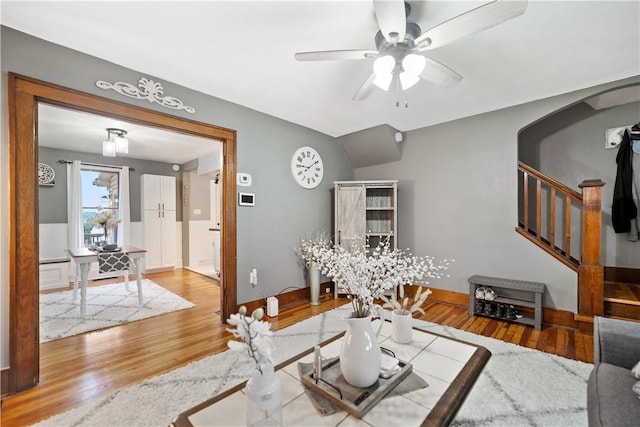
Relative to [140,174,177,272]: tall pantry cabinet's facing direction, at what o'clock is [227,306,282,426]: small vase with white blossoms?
The small vase with white blossoms is roughly at 12 o'clock from the tall pantry cabinet.

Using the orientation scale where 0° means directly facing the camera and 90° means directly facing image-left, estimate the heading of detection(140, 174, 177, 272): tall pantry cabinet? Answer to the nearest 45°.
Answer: approximately 0°

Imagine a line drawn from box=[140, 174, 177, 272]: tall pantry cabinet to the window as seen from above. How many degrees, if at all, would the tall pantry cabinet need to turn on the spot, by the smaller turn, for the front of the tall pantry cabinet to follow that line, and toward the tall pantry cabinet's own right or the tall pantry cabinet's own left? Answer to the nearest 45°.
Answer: approximately 90° to the tall pantry cabinet's own right

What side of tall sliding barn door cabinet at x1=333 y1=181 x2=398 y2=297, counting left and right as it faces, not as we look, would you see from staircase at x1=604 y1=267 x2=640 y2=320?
left

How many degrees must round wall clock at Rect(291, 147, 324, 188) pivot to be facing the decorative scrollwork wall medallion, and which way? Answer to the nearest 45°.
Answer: approximately 90° to its right

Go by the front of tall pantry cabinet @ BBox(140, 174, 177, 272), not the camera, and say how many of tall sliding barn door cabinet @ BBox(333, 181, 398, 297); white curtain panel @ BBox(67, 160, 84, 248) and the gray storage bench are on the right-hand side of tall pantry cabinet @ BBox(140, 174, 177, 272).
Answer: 1

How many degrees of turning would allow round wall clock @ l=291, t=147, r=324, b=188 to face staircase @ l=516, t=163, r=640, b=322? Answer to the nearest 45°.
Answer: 0° — it already faces it

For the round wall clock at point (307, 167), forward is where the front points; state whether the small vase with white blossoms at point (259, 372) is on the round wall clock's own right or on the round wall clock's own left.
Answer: on the round wall clock's own right

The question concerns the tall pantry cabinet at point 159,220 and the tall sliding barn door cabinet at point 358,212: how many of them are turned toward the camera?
2

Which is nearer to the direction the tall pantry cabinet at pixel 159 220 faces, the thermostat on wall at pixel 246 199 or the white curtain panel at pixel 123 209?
the thermostat on wall

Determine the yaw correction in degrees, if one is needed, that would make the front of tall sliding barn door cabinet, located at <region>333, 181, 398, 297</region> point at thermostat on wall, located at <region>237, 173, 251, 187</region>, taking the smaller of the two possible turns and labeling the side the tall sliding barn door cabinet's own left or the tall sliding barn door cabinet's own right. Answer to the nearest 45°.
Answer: approximately 45° to the tall sliding barn door cabinet's own right

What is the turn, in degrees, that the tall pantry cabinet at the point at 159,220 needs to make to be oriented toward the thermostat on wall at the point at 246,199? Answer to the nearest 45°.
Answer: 0° — it already faces it
